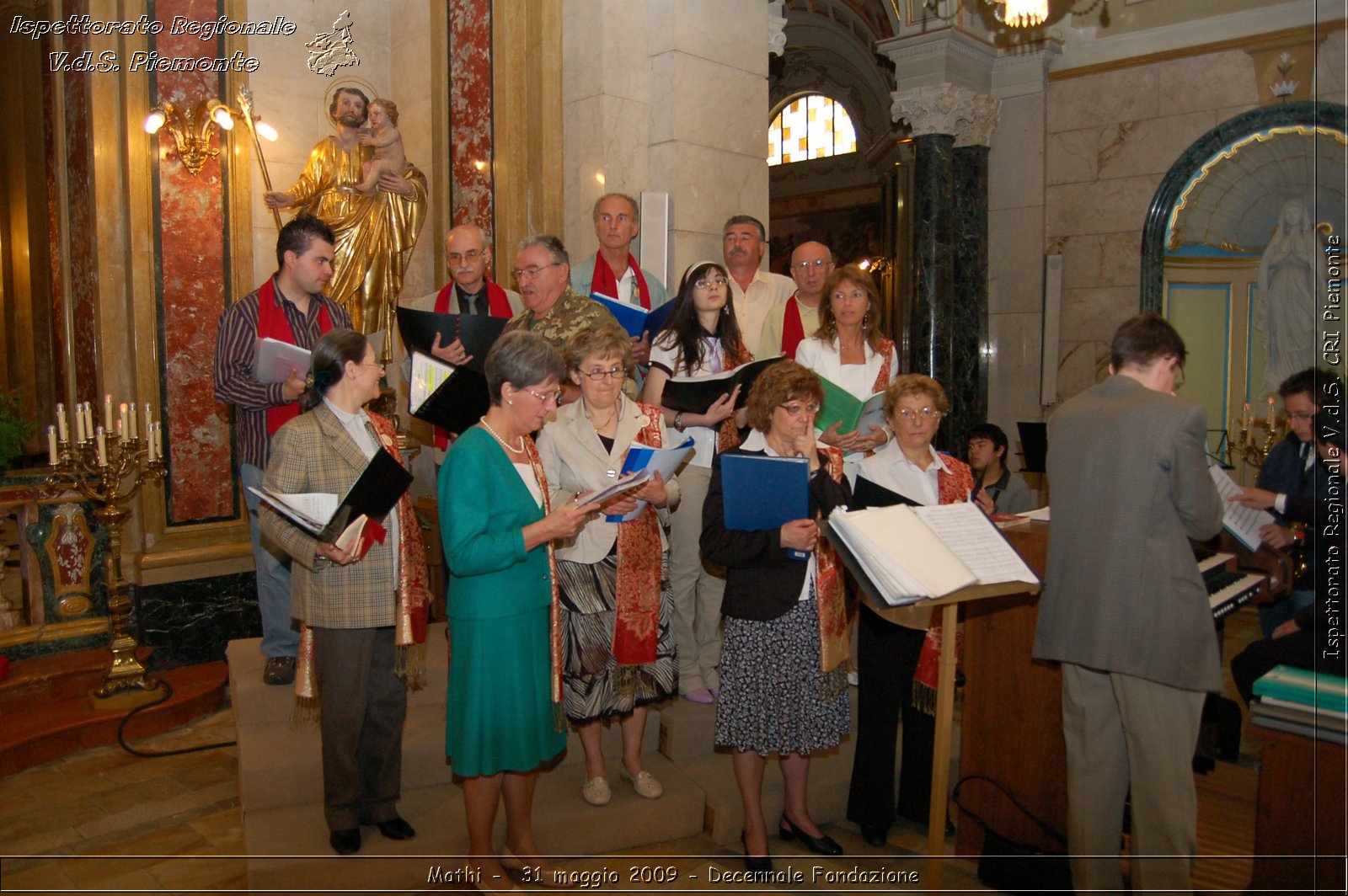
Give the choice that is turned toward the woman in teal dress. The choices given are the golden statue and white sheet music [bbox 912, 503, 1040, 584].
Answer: the golden statue

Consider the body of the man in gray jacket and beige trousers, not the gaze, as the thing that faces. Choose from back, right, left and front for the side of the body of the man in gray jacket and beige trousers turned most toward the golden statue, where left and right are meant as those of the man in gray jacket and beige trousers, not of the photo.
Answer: left

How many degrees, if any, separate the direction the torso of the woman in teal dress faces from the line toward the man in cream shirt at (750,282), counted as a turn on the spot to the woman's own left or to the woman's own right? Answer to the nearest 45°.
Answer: approximately 90° to the woman's own left

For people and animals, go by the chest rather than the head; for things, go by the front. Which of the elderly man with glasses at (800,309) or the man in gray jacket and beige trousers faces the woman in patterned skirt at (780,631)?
the elderly man with glasses

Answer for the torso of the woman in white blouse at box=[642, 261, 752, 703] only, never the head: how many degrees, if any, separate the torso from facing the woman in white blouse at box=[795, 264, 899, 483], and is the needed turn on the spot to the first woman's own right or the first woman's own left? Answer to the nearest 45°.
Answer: approximately 45° to the first woman's own left

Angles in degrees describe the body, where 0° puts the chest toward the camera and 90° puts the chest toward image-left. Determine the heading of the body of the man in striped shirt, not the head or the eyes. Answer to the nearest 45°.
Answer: approximately 315°

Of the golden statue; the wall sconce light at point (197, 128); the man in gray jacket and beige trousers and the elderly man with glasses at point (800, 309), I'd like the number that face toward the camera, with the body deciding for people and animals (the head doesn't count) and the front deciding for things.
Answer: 3

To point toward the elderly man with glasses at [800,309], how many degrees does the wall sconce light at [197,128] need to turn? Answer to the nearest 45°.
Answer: approximately 45° to its left
